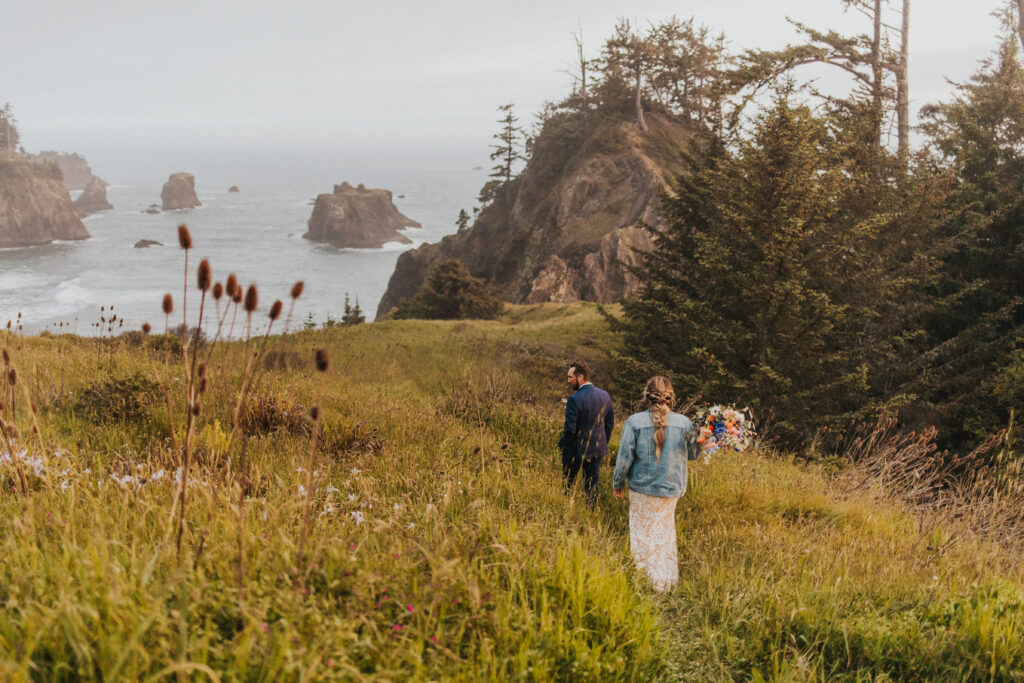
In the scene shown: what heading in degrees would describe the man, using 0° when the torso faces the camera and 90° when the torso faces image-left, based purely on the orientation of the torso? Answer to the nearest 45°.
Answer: approximately 135°

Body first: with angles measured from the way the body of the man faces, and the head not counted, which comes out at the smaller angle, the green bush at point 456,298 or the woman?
the green bush

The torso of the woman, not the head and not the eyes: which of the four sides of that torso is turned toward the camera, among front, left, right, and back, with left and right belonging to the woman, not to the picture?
back

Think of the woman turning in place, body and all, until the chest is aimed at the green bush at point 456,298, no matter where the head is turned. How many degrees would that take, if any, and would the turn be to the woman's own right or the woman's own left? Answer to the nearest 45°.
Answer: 0° — they already face it

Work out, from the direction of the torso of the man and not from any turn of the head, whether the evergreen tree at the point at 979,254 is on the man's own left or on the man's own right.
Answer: on the man's own right

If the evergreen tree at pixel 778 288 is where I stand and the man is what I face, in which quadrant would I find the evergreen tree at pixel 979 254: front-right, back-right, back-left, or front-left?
back-left

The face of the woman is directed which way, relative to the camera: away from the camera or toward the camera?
away from the camera
